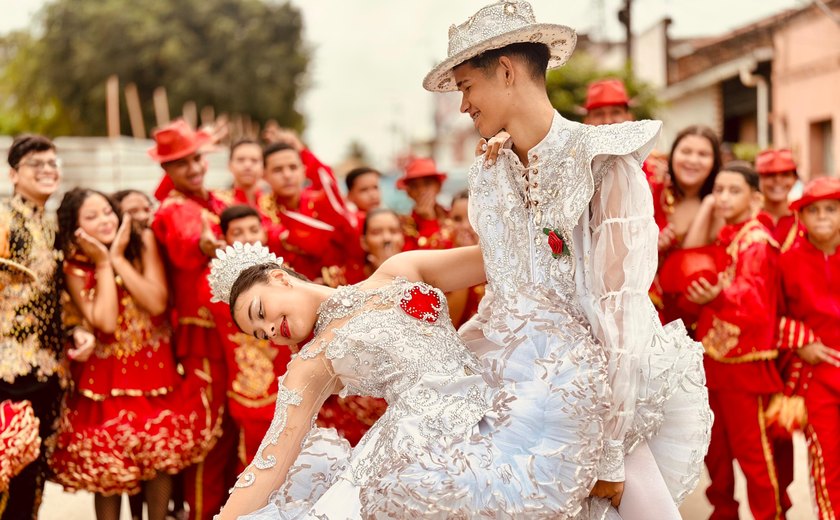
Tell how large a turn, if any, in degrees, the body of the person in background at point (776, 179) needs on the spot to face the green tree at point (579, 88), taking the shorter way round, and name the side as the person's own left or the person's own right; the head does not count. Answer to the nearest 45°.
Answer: approximately 180°

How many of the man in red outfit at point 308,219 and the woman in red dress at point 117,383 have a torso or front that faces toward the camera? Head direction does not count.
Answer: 2

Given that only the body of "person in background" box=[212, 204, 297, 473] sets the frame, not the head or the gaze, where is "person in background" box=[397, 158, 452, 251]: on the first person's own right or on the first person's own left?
on the first person's own left

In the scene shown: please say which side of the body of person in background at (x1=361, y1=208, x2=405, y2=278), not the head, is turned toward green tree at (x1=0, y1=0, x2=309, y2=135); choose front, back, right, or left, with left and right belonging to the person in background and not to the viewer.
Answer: back

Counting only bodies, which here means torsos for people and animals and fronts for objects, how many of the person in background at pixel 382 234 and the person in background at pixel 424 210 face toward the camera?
2

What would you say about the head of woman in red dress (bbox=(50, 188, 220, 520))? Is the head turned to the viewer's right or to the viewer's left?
to the viewer's right

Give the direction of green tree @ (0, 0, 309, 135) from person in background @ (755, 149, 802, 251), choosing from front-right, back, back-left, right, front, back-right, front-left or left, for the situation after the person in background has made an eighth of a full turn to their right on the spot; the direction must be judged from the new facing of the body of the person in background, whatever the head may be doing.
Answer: right
